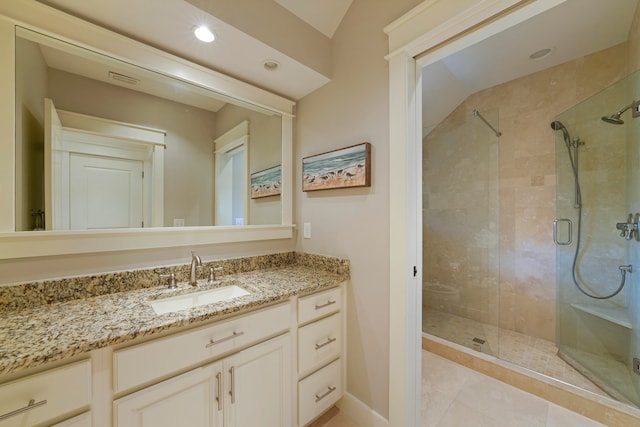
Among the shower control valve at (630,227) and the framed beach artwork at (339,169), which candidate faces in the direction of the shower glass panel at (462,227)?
the shower control valve

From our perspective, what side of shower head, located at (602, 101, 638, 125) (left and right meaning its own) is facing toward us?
left

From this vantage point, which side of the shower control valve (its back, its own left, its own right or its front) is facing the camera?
left

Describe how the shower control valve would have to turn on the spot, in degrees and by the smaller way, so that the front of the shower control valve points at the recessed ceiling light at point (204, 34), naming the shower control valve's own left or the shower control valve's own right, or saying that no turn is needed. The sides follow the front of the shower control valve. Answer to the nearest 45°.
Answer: approximately 45° to the shower control valve's own left

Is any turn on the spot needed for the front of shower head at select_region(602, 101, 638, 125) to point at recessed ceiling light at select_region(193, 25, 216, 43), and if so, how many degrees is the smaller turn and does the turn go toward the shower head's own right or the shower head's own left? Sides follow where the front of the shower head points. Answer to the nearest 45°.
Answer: approximately 45° to the shower head's own left

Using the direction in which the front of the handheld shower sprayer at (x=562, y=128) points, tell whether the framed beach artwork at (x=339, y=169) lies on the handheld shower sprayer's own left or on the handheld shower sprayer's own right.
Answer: on the handheld shower sprayer's own left

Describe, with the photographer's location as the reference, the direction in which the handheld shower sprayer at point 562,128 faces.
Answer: facing to the left of the viewer

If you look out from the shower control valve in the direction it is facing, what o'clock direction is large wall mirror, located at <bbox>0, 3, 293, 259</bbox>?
The large wall mirror is roughly at 10 o'clock from the shower control valve.
